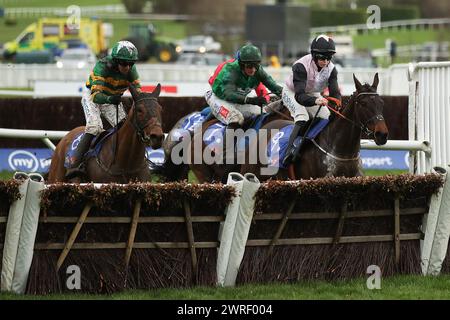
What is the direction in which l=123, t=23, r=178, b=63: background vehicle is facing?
to the viewer's right

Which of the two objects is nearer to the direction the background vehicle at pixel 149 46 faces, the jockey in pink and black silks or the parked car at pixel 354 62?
the parked car

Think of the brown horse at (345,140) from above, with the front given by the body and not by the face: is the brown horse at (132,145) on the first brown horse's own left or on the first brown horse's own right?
on the first brown horse's own right

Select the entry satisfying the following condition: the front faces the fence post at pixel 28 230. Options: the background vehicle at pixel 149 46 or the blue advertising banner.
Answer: the blue advertising banner

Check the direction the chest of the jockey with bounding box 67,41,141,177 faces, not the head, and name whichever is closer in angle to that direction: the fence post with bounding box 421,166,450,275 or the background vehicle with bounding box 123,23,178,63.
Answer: the fence post

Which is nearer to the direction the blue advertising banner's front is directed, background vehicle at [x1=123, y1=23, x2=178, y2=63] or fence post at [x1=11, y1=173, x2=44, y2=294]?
the fence post

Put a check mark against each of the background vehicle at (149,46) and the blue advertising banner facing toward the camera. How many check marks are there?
1

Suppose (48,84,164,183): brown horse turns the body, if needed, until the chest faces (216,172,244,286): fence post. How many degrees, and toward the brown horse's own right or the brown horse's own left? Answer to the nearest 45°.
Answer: approximately 45° to the brown horse's own right

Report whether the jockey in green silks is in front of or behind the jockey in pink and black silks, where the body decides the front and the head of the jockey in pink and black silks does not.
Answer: behind

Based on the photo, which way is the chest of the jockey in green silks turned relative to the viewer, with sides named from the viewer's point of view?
facing the viewer and to the right of the viewer

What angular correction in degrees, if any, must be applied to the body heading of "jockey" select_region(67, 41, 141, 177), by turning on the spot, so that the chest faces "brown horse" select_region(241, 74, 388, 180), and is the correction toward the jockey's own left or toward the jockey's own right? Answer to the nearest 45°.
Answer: approximately 45° to the jockey's own left

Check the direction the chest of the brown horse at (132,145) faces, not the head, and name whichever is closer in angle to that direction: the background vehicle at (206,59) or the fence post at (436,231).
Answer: the fence post

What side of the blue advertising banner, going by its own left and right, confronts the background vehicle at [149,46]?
back

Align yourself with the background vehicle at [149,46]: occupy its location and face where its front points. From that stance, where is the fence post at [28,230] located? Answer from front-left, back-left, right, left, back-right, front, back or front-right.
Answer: right

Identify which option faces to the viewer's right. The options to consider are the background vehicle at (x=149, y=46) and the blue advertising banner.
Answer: the background vehicle
